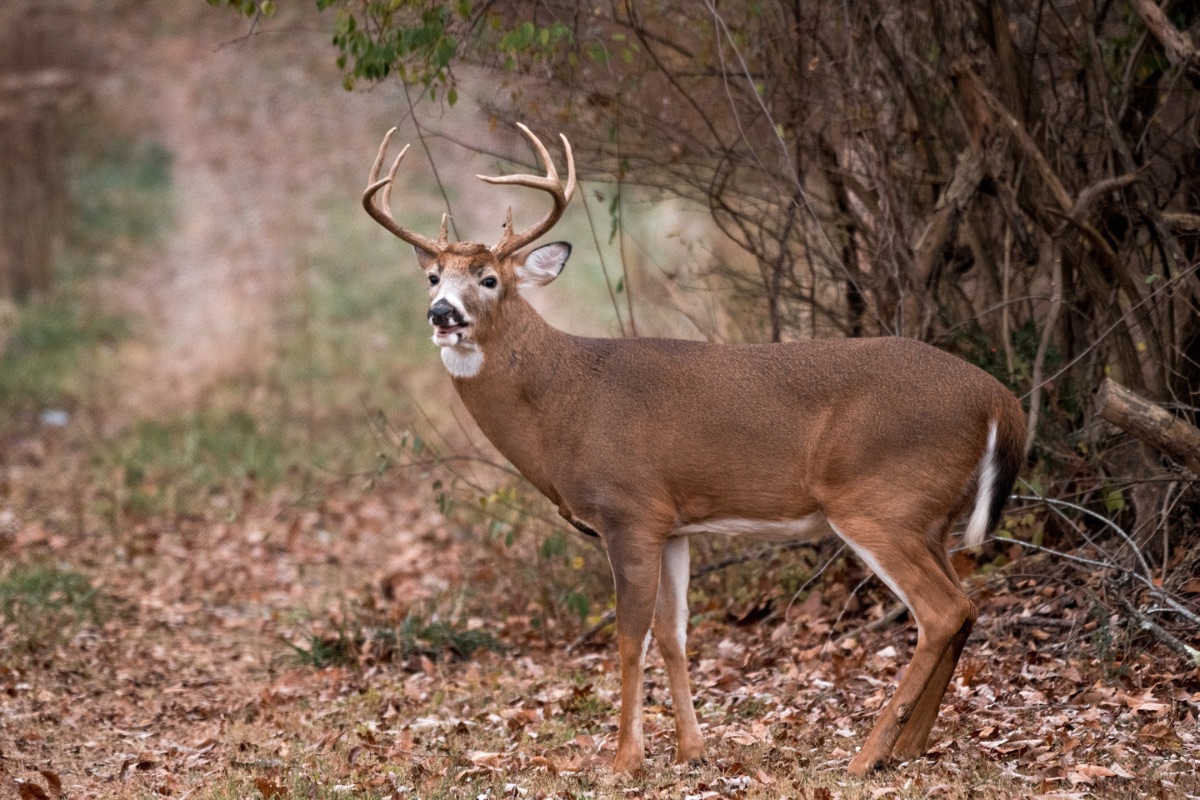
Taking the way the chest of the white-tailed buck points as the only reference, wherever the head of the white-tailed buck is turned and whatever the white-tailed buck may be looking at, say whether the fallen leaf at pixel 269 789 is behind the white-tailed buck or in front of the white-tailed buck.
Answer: in front

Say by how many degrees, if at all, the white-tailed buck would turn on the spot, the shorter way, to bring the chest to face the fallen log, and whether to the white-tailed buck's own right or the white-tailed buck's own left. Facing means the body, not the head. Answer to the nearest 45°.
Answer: approximately 180°

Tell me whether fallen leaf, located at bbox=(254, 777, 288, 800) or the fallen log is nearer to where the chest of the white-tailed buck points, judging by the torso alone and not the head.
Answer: the fallen leaf

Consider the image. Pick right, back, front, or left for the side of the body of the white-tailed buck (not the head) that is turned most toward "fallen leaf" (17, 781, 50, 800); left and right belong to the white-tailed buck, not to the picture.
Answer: front

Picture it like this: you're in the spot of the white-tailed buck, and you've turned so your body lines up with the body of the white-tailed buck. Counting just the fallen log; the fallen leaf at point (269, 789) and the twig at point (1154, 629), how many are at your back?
2

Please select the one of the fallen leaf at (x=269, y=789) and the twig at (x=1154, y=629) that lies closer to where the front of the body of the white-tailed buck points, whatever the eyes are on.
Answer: the fallen leaf

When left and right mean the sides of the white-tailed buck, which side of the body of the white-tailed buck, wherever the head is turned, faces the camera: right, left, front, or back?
left

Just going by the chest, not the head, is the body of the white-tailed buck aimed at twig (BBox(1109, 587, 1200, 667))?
no

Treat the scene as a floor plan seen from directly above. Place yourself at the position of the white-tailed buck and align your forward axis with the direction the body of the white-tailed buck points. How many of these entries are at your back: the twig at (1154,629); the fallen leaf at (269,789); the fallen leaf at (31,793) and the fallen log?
2
